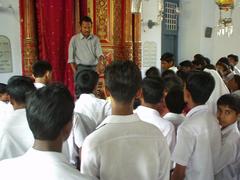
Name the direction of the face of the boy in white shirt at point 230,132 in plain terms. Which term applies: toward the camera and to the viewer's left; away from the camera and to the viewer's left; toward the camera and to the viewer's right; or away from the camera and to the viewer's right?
toward the camera and to the viewer's left

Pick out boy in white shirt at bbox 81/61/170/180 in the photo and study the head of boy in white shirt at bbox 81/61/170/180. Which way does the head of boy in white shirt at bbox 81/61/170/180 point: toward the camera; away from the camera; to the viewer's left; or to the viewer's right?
away from the camera

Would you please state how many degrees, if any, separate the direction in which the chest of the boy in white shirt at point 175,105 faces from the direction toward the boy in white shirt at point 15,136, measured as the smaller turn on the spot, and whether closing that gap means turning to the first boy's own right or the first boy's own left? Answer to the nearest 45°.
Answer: approximately 135° to the first boy's own left

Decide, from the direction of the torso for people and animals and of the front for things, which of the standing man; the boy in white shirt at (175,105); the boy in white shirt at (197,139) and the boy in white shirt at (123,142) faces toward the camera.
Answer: the standing man

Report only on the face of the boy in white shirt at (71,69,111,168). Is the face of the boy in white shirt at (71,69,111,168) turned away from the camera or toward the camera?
away from the camera

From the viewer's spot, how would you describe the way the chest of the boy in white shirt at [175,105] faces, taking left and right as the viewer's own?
facing away from the viewer

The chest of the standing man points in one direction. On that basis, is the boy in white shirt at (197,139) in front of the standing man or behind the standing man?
in front

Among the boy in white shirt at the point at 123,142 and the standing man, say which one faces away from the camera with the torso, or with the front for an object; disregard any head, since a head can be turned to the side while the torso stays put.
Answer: the boy in white shirt

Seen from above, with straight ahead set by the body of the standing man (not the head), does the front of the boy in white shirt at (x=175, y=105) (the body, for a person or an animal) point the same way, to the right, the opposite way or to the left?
the opposite way

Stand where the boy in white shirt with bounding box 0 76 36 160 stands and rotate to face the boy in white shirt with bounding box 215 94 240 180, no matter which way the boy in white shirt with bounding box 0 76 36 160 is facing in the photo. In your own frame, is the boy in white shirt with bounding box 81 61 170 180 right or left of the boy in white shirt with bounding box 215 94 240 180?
right

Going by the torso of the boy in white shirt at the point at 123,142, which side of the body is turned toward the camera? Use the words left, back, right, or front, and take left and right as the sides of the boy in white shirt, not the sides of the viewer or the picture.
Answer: back

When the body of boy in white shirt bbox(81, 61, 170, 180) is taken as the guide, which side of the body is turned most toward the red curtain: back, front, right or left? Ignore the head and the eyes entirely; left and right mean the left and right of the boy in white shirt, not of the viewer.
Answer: front

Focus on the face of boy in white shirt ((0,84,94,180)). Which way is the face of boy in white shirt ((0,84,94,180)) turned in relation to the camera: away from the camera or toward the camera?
away from the camera

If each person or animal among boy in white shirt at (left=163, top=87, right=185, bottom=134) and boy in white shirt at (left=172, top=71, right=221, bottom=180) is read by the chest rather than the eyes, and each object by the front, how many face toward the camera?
0

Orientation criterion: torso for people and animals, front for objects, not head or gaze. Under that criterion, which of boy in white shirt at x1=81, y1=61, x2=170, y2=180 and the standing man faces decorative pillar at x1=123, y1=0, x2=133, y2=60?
the boy in white shirt

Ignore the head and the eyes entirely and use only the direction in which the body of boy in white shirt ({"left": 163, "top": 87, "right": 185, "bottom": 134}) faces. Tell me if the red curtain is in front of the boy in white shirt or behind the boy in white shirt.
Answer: in front

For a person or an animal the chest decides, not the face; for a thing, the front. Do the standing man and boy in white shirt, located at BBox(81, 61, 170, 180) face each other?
yes

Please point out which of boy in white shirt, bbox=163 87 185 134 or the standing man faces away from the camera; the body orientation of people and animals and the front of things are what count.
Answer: the boy in white shirt
